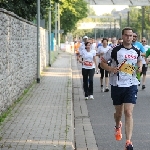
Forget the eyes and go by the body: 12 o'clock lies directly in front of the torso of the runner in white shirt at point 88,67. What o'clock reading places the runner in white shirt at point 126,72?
the runner in white shirt at point 126,72 is roughly at 12 o'clock from the runner in white shirt at point 88,67.

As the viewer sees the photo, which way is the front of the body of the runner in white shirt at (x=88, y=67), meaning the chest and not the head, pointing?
toward the camera
